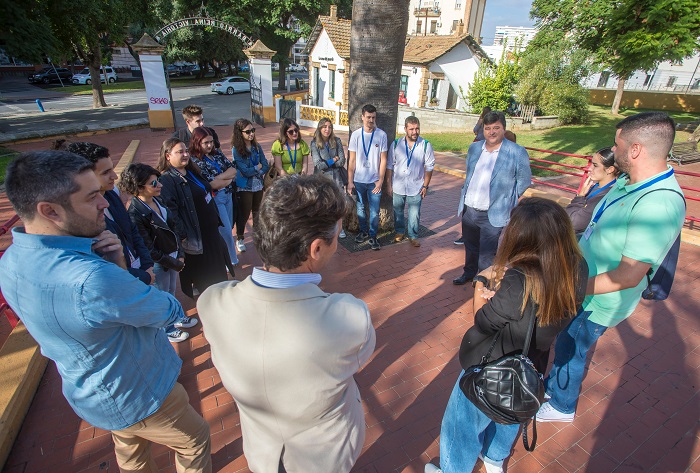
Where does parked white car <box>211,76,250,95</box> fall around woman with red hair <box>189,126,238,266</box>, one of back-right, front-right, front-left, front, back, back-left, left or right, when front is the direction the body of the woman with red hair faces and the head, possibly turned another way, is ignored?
back-left

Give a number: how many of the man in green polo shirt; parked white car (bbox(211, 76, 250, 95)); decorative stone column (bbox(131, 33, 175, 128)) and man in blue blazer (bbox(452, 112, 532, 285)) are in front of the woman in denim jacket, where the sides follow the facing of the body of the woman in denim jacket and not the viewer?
2

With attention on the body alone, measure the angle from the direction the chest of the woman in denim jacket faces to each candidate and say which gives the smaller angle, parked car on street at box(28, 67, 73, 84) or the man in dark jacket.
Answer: the man in dark jacket

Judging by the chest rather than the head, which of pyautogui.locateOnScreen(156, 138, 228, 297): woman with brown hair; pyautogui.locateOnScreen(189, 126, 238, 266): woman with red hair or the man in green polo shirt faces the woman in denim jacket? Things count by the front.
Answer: the man in green polo shirt

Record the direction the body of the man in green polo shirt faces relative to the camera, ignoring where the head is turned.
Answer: to the viewer's left

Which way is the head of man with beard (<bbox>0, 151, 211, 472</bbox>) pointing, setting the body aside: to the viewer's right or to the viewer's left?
to the viewer's right

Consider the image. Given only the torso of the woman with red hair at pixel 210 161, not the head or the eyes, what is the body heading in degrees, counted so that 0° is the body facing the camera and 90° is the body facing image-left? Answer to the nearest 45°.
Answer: approximately 315°

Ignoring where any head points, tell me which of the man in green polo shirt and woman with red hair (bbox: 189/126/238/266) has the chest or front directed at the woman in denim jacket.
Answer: the man in green polo shirt

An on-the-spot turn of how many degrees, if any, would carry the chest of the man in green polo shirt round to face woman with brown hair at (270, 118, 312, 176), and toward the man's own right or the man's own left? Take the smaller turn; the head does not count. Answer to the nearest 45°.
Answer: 0° — they already face them

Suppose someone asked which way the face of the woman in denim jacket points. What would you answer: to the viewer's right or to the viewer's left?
to the viewer's right

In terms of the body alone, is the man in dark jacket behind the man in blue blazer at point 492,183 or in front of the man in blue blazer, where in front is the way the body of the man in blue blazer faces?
in front

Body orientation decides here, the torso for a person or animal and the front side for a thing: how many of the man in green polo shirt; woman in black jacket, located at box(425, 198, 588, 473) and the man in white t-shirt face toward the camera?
1

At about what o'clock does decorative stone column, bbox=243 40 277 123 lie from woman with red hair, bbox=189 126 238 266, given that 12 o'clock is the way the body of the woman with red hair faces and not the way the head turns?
The decorative stone column is roughly at 8 o'clock from the woman with red hair.

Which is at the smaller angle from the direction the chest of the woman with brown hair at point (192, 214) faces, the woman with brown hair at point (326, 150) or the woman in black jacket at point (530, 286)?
the woman in black jacket
